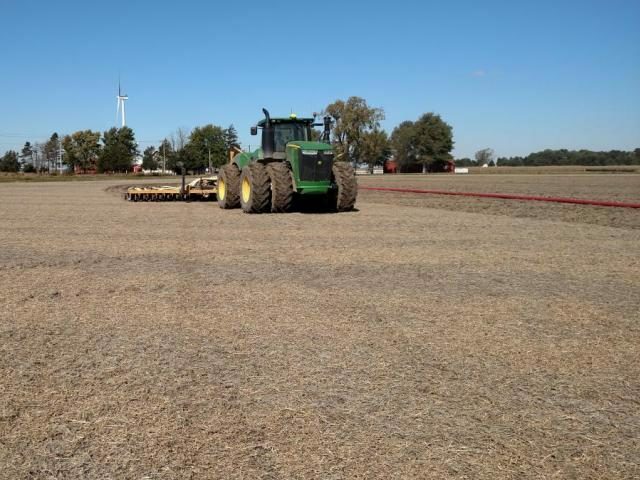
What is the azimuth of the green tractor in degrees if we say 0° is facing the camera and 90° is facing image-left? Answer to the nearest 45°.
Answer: approximately 315°

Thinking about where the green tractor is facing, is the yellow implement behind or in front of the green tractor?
behind
